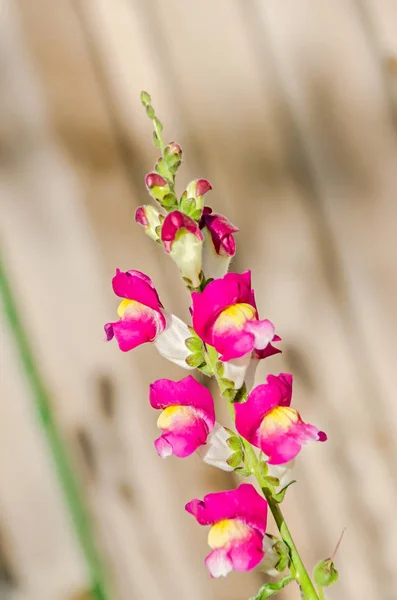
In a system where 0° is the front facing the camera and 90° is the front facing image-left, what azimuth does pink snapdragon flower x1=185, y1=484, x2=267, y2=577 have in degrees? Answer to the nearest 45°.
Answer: approximately 45°

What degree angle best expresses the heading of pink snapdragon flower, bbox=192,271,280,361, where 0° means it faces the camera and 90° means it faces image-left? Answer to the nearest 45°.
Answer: approximately 315°

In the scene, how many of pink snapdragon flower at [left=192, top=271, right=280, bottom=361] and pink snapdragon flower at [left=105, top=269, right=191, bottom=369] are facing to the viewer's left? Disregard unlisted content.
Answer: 1

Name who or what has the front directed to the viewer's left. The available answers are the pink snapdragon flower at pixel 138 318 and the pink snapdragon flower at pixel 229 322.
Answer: the pink snapdragon flower at pixel 138 318

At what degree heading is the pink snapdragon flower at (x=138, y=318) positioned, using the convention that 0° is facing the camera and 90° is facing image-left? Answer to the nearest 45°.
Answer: approximately 90°
